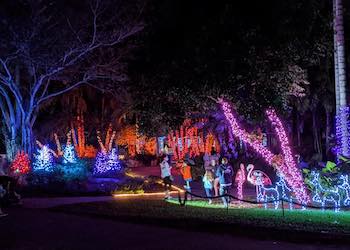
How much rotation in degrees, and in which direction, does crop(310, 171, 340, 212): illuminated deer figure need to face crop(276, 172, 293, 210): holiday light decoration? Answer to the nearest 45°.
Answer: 0° — it already faces it

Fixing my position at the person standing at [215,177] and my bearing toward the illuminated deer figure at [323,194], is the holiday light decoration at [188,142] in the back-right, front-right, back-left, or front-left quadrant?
back-left

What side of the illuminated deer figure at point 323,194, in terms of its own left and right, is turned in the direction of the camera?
left

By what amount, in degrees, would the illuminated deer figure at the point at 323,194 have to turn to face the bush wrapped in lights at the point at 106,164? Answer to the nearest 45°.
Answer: approximately 45° to its right

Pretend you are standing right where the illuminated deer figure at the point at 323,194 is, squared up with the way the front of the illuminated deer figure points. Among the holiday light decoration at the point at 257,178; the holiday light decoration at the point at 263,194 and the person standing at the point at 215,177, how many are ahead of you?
3

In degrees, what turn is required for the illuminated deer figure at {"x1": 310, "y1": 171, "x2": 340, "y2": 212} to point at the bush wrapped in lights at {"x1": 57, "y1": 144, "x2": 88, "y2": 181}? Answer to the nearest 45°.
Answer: approximately 45° to its right

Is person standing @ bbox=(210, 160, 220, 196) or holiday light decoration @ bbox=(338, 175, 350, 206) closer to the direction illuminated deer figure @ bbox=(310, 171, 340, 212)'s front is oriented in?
the person standing

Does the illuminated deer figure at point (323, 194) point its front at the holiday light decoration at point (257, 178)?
yes
